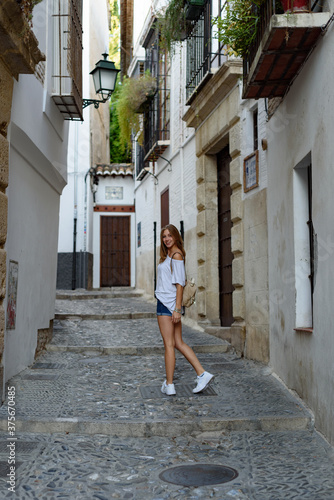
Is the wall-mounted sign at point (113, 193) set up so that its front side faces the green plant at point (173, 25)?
yes

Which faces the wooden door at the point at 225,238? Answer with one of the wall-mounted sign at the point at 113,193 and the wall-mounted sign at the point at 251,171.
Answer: the wall-mounted sign at the point at 113,193

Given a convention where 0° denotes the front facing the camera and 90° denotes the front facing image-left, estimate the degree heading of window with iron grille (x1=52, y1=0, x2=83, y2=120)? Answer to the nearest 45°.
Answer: approximately 270°

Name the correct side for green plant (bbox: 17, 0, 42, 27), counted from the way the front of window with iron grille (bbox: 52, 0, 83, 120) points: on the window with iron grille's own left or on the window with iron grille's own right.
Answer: on the window with iron grille's own right

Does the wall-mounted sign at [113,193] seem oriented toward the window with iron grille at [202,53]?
yes

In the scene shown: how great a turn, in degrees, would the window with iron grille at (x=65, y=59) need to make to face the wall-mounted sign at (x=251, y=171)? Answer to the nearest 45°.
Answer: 0° — it already faces it

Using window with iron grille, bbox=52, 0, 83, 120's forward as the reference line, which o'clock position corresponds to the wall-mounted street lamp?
The wall-mounted street lamp is roughly at 10 o'clock from the window with iron grille.

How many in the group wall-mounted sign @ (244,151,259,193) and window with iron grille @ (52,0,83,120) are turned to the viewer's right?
1

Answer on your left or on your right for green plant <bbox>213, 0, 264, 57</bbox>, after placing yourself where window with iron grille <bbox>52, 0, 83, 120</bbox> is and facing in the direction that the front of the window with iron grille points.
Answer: on your right

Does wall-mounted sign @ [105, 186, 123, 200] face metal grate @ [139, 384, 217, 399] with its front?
yes
